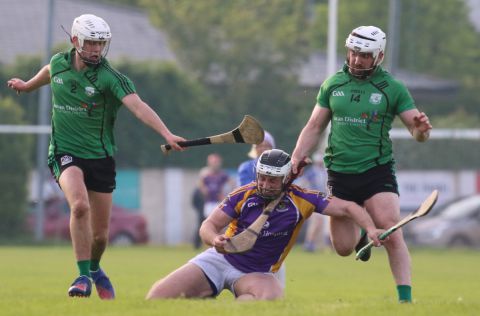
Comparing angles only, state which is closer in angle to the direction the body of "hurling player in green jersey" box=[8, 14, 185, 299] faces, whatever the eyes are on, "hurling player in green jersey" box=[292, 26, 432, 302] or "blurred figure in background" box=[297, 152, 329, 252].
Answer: the hurling player in green jersey

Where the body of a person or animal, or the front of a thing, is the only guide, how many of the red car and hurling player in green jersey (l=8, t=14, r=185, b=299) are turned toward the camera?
1

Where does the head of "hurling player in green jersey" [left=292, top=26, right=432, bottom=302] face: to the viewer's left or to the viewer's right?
to the viewer's left

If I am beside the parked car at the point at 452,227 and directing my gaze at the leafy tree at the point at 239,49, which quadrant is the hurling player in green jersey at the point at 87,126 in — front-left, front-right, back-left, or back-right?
back-left

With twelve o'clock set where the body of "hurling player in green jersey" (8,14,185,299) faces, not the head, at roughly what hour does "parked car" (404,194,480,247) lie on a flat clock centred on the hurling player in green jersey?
The parked car is roughly at 7 o'clock from the hurling player in green jersey.

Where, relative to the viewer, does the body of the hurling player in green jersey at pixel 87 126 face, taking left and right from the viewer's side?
facing the viewer

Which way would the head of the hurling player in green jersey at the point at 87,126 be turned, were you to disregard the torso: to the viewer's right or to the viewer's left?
to the viewer's right

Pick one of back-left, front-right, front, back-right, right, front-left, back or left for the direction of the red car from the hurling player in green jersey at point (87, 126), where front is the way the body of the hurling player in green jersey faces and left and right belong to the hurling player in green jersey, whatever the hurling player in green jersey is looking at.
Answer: back
